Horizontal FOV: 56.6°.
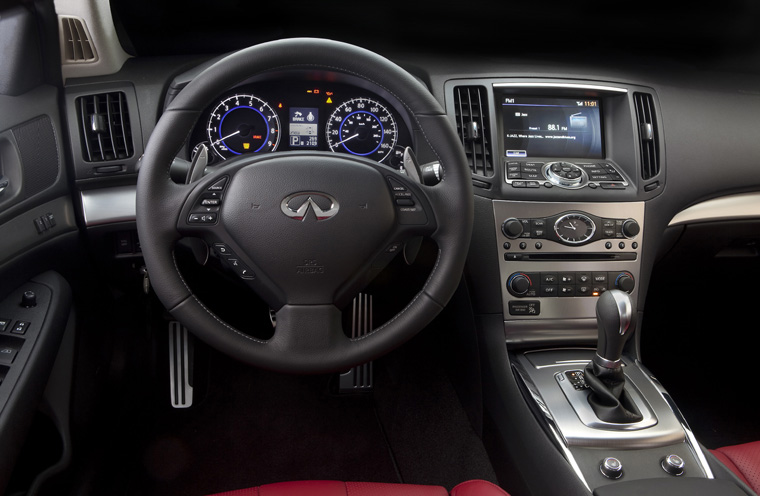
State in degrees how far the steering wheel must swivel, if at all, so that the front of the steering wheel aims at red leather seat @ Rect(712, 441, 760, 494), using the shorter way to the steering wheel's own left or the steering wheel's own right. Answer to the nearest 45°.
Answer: approximately 90° to the steering wheel's own left

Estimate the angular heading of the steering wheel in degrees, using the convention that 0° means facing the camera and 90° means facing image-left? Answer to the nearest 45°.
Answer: approximately 0°
